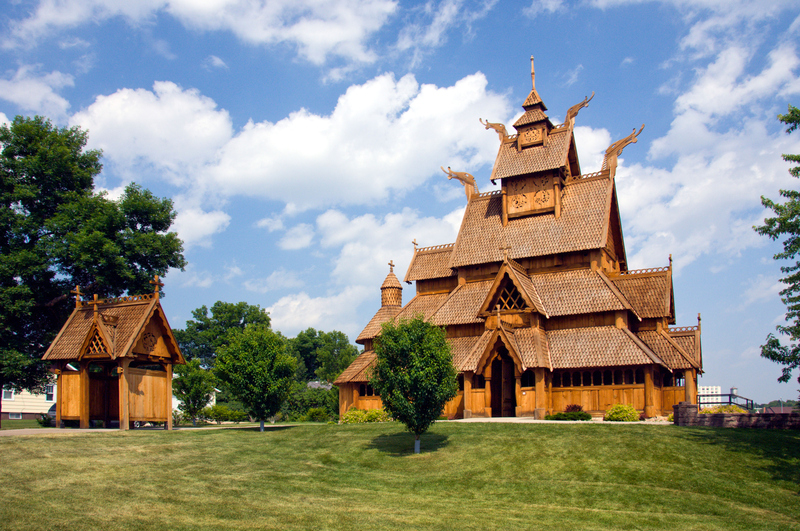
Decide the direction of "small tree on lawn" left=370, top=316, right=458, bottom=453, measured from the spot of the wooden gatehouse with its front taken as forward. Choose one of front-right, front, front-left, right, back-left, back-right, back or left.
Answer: left

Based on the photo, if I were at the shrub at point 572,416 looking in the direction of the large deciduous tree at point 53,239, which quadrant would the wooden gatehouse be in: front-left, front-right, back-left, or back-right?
front-left

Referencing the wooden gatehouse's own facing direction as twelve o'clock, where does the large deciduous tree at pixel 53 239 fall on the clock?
The large deciduous tree is roughly at 4 o'clock from the wooden gatehouse.
